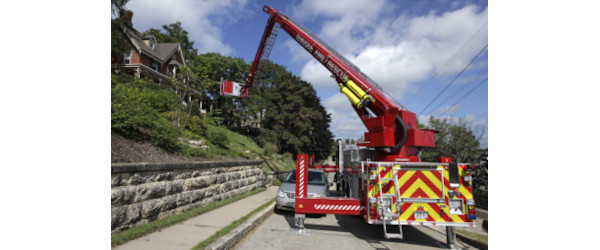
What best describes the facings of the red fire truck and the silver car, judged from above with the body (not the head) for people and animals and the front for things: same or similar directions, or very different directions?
very different directions

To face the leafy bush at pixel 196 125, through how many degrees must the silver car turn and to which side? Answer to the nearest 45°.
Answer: approximately 135° to its right

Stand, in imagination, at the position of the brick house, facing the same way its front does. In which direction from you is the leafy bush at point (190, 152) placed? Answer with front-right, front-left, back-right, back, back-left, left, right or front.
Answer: front-right

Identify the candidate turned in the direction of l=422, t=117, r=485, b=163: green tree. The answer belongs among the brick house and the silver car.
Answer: the brick house

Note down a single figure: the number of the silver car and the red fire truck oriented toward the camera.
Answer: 1

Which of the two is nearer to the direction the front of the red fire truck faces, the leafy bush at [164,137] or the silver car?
the silver car

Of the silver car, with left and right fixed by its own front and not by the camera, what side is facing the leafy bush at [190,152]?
right

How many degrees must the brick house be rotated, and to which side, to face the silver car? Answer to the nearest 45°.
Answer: approximately 45° to its right

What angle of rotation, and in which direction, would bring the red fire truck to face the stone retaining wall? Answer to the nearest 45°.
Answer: approximately 90° to its left

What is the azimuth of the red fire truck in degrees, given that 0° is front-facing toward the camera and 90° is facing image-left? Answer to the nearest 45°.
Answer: approximately 180°

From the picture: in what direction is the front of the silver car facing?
toward the camera

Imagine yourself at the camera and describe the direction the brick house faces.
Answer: facing the viewer and to the right of the viewer

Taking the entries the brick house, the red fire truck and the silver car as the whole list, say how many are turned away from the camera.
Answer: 1
